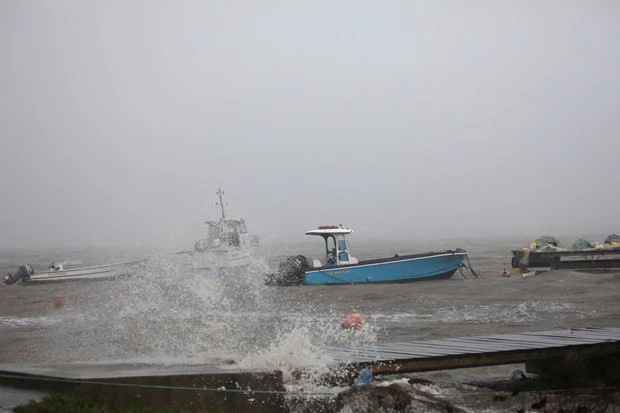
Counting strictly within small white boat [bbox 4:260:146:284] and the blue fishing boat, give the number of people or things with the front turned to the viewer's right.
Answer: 2

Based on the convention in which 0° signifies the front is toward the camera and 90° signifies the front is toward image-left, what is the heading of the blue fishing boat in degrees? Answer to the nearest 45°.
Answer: approximately 270°

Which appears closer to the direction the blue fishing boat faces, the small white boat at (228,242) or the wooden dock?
the wooden dock

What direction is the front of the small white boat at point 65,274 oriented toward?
to the viewer's right

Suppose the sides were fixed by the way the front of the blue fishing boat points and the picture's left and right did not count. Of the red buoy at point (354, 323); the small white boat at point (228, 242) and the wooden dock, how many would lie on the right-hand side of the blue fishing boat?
2

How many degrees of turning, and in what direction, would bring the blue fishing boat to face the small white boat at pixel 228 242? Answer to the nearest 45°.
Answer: approximately 135° to its left

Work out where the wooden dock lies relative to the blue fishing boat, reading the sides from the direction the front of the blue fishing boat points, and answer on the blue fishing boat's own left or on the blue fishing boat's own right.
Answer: on the blue fishing boat's own right

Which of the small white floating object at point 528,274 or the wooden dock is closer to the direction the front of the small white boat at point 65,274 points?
the small white floating object

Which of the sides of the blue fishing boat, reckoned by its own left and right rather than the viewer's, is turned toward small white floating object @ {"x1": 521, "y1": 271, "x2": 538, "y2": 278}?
front

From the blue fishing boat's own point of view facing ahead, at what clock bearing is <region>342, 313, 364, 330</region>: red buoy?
The red buoy is roughly at 3 o'clock from the blue fishing boat.

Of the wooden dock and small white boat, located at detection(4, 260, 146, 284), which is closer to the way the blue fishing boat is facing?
the wooden dock
